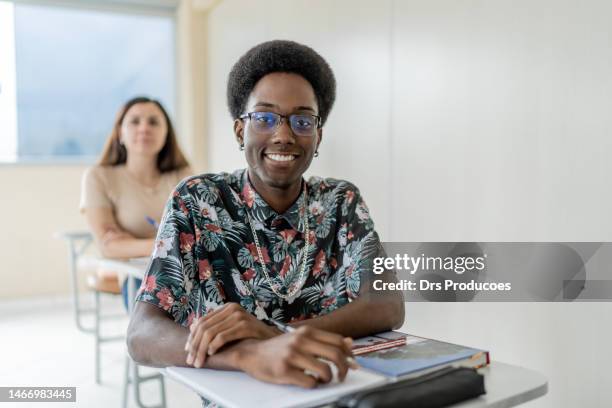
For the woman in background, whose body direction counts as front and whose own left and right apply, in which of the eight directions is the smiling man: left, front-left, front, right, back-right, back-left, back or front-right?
front

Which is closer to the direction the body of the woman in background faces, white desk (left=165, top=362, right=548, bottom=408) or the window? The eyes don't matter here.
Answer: the white desk

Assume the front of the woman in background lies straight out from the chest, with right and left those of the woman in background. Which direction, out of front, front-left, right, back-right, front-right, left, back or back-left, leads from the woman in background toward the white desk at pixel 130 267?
front

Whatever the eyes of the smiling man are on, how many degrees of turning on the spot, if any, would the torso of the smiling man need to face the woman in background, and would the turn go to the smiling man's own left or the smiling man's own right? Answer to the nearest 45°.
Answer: approximately 180°

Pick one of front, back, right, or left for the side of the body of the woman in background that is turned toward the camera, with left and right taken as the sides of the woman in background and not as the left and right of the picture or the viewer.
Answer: front

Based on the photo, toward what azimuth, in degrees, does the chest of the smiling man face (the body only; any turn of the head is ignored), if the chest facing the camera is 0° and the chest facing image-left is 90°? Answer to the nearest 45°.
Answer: approximately 0°

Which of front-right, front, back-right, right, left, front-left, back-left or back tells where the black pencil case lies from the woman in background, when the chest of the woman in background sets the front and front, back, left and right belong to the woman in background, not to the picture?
front

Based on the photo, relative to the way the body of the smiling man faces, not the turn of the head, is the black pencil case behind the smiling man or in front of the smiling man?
in front
